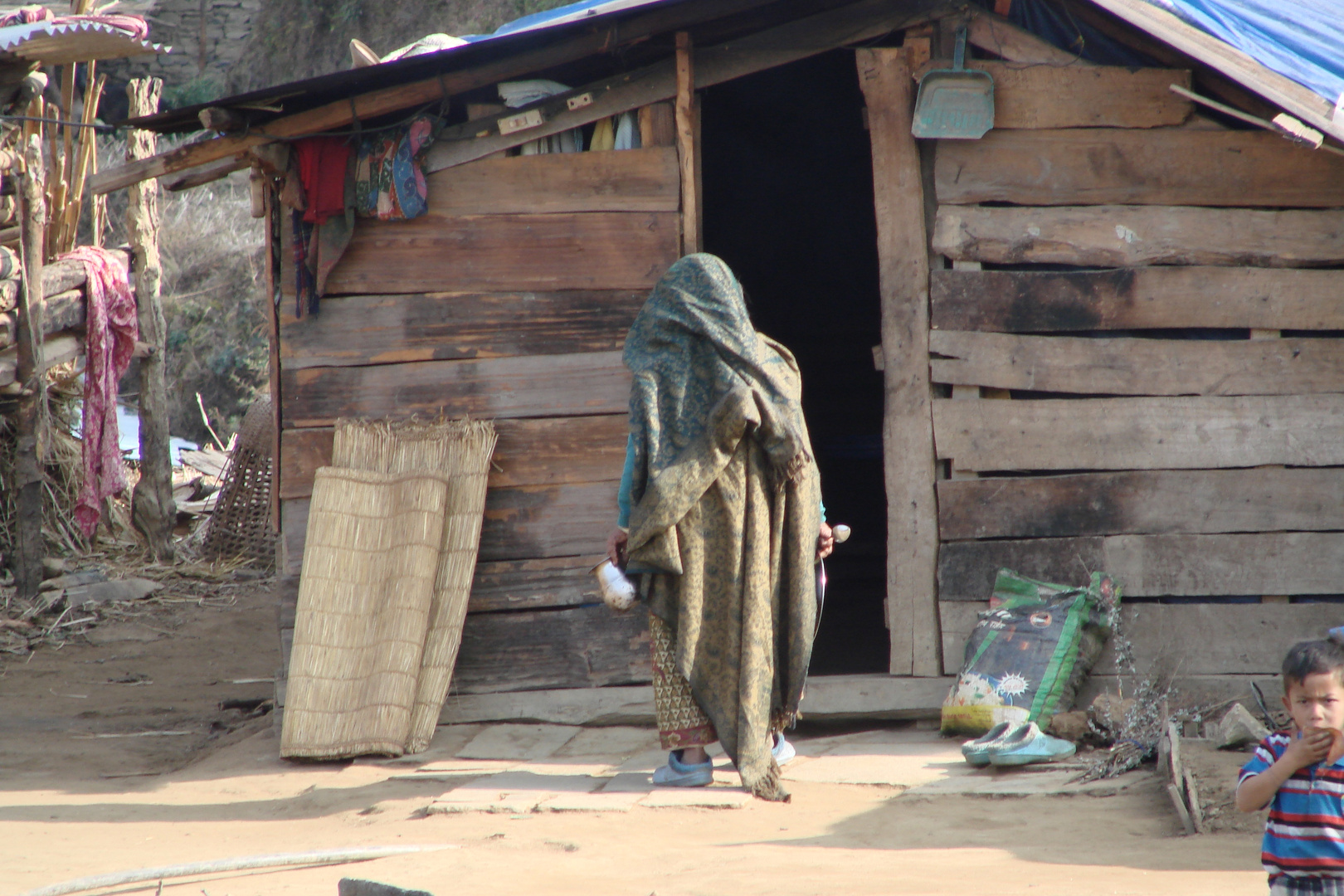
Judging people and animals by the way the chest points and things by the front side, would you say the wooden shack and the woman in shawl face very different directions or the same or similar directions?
very different directions

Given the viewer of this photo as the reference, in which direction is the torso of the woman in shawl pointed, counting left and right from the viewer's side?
facing away from the viewer

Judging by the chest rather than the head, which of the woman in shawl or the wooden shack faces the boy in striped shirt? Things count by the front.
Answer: the wooden shack

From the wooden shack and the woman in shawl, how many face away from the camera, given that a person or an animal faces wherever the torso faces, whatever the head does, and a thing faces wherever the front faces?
1

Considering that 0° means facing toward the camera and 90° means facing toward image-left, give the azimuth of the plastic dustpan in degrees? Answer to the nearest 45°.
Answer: approximately 0°

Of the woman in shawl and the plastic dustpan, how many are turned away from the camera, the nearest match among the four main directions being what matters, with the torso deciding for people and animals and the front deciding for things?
1
